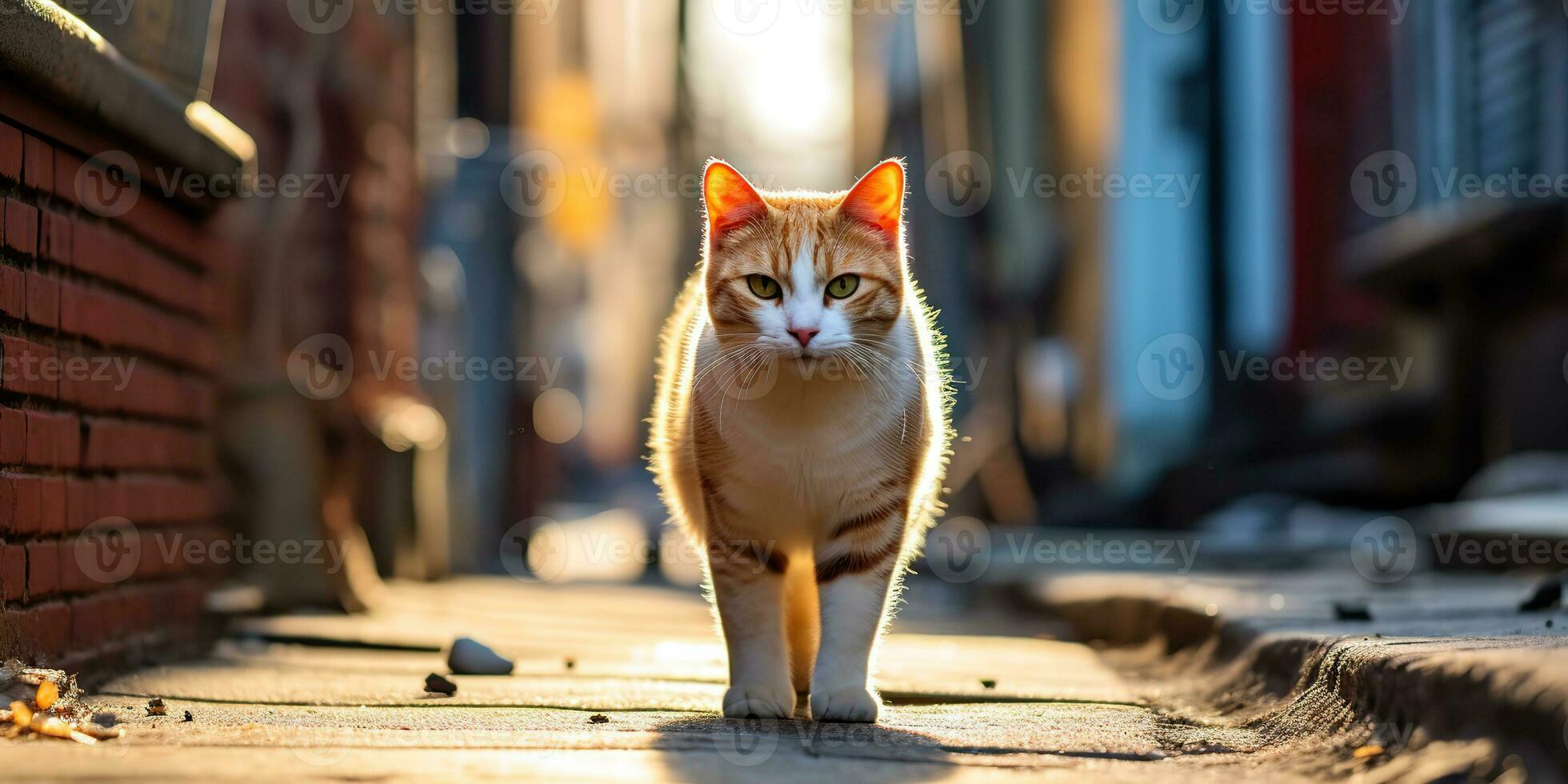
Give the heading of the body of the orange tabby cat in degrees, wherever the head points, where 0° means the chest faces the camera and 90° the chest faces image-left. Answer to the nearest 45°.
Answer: approximately 0°
